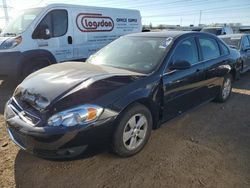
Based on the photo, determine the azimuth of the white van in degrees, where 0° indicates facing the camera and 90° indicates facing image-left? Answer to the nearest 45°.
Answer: approximately 45°

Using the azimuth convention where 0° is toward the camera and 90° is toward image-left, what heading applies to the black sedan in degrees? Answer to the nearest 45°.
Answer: approximately 45°

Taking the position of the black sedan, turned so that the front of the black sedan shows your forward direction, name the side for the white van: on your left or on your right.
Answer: on your right

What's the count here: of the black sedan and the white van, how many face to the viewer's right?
0

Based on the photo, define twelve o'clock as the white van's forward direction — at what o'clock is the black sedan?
The black sedan is roughly at 10 o'clock from the white van.
